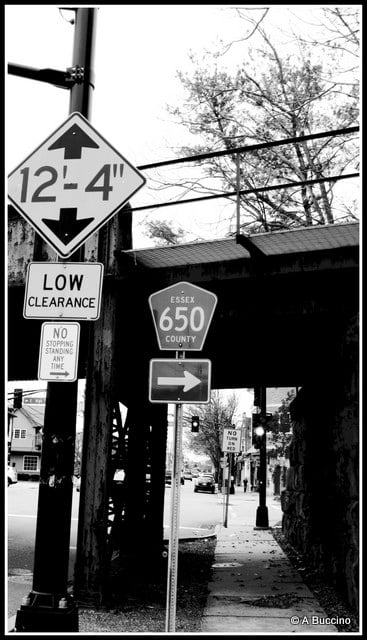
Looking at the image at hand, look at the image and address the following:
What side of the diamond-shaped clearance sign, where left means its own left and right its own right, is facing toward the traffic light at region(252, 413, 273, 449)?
back

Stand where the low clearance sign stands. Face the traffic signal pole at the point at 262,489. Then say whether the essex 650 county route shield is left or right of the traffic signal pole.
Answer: right

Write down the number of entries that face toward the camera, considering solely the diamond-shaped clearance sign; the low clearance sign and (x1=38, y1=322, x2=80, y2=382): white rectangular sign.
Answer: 3

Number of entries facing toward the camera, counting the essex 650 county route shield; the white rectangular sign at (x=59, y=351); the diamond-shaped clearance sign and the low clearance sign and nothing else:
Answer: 4

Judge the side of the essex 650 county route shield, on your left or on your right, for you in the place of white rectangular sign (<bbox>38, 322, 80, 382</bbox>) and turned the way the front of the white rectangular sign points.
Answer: on your left

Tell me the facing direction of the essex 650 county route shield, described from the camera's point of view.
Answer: facing the viewer

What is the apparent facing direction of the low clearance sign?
toward the camera
